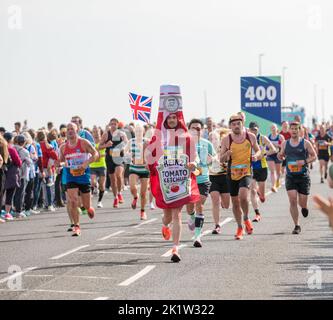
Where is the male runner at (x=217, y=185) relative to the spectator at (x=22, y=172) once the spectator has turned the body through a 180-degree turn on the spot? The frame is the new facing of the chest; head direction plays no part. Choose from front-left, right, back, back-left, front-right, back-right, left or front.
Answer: back-left

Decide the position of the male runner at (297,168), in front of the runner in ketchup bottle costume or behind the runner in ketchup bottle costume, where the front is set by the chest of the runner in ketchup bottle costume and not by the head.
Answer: behind

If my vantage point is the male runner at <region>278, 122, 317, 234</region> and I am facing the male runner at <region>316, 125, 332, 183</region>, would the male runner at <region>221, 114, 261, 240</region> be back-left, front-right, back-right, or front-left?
back-left

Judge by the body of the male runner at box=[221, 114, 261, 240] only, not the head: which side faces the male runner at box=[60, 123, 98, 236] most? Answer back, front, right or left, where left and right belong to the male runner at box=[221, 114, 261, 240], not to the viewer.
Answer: right

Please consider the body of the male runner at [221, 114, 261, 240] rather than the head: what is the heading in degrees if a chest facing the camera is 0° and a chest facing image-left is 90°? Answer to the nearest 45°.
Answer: approximately 0°

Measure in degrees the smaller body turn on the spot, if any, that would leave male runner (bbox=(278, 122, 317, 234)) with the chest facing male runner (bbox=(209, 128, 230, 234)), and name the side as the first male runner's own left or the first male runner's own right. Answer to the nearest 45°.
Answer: approximately 90° to the first male runner's own right

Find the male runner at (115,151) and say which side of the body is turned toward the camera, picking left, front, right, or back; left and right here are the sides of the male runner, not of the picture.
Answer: front

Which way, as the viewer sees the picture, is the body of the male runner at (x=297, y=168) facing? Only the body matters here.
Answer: toward the camera

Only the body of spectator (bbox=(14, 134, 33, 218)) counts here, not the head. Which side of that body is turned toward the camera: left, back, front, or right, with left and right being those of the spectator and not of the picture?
right

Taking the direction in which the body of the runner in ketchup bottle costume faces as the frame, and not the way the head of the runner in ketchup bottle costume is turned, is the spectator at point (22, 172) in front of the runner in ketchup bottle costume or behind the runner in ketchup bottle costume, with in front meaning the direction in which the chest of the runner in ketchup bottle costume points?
behind
